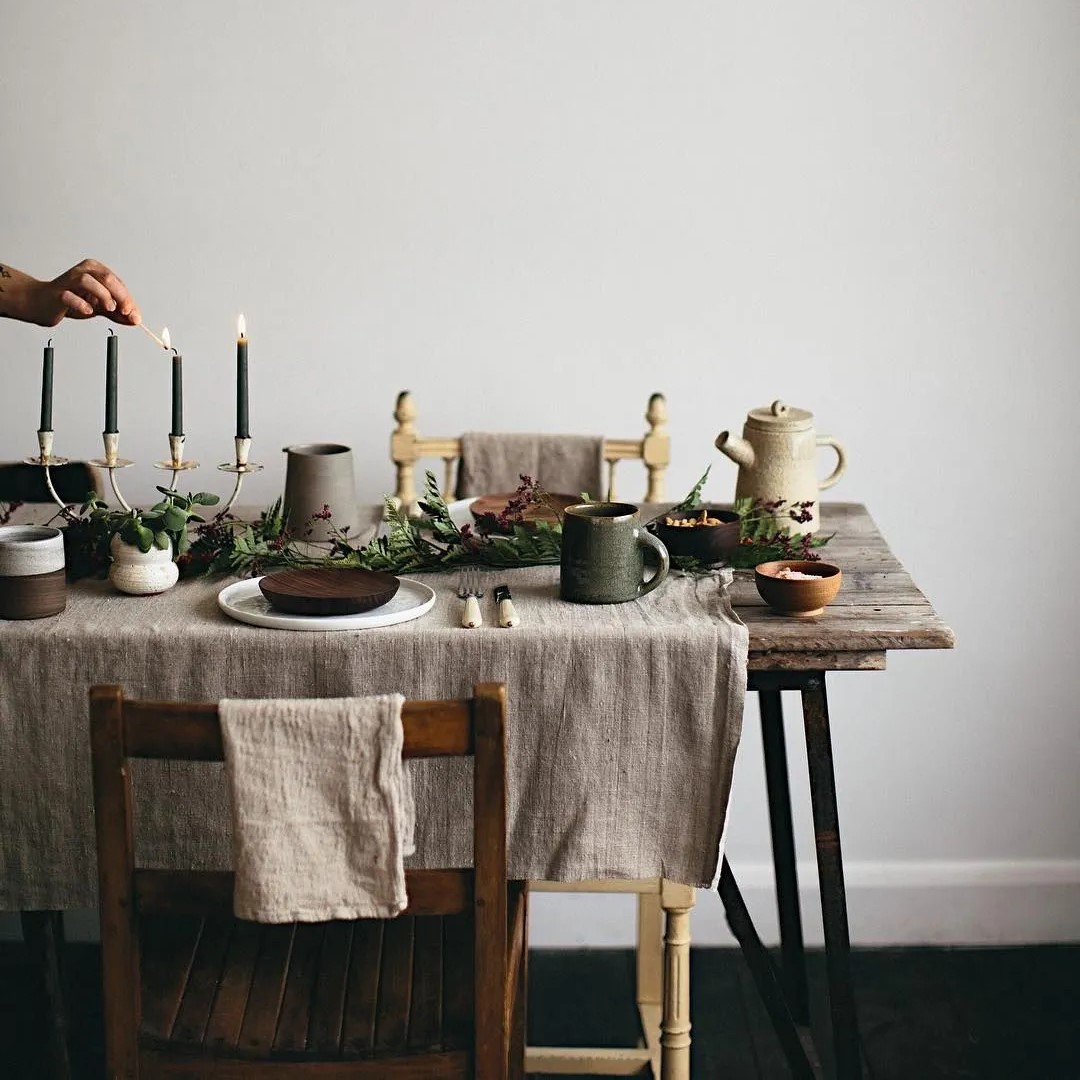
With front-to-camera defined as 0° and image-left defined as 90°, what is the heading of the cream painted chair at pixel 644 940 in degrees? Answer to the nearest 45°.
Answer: approximately 0°

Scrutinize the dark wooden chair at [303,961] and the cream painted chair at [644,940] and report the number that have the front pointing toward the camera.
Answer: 1

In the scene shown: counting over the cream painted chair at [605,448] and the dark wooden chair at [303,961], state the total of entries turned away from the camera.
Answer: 1

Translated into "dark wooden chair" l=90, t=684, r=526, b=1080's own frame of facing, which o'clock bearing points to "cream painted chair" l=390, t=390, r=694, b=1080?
The cream painted chair is roughly at 1 o'clock from the dark wooden chair.

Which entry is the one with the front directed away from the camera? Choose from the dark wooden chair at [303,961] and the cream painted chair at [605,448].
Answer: the dark wooden chair

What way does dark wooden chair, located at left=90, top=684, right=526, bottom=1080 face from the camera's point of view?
away from the camera
